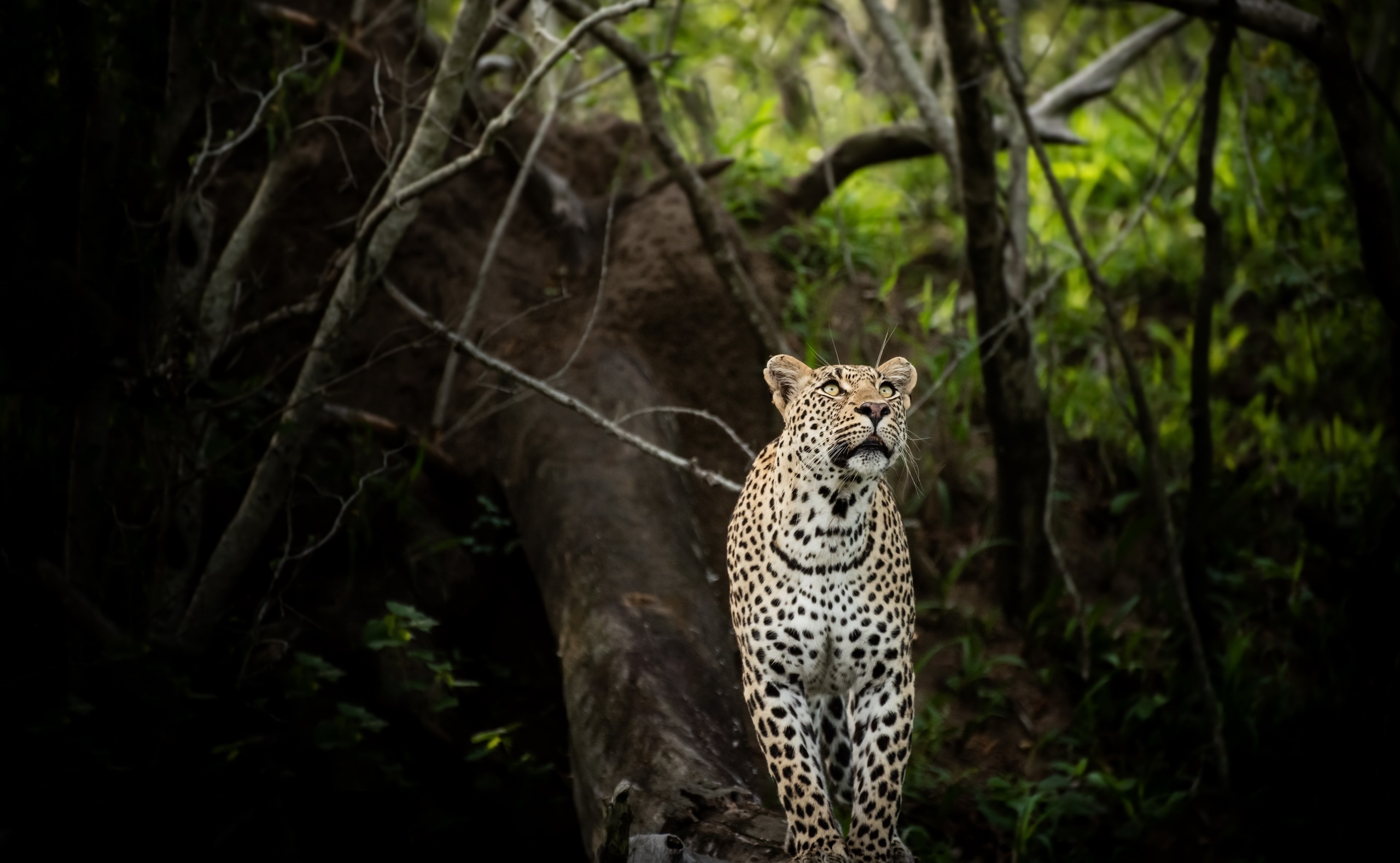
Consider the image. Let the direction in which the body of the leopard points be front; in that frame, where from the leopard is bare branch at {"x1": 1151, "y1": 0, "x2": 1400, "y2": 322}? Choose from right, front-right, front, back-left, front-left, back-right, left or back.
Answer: back-left

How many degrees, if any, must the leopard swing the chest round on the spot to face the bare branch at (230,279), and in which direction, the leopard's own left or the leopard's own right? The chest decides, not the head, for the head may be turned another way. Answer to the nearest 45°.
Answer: approximately 135° to the leopard's own right

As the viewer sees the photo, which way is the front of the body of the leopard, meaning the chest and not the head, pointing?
toward the camera

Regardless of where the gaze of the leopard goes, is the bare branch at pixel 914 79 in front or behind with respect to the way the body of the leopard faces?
behind

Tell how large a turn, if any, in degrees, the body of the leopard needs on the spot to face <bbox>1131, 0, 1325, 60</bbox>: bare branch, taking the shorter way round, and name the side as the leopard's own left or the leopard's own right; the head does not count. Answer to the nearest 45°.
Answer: approximately 135° to the leopard's own left

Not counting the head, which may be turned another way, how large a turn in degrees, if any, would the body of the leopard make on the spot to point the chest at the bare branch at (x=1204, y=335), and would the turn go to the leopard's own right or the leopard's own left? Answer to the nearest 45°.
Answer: approximately 135° to the leopard's own left

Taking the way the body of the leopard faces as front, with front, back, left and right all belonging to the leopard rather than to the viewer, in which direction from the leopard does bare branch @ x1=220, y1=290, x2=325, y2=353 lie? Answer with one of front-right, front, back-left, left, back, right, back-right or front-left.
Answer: back-right
